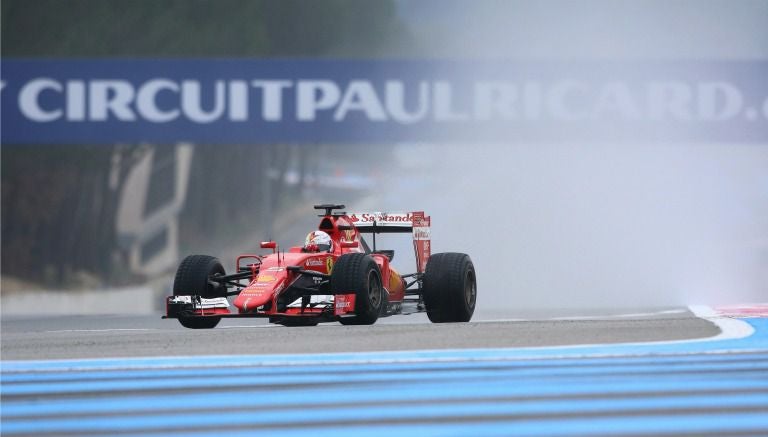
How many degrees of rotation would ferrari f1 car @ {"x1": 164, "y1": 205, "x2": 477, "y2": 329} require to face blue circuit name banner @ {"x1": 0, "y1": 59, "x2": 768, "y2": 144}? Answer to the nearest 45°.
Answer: approximately 135° to its right

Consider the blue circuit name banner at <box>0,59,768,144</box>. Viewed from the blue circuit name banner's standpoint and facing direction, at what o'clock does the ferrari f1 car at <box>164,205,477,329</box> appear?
The ferrari f1 car is roughly at 12 o'clock from the blue circuit name banner.

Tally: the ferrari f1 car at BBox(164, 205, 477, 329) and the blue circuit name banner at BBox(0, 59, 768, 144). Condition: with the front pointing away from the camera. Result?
0

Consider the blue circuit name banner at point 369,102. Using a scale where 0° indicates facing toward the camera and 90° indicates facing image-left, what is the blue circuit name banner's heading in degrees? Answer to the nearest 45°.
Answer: approximately 0°

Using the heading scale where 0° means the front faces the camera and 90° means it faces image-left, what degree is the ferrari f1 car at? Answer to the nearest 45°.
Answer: approximately 45°
